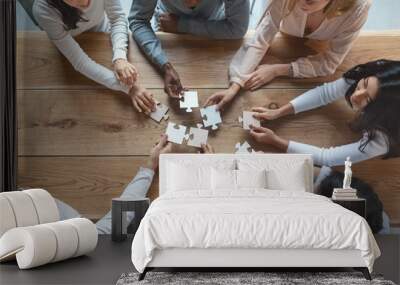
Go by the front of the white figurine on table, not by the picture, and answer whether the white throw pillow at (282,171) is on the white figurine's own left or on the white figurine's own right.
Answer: on the white figurine's own right

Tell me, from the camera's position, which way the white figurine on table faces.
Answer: facing the viewer

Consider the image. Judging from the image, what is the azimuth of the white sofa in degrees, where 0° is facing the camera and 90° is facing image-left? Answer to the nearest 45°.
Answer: approximately 315°

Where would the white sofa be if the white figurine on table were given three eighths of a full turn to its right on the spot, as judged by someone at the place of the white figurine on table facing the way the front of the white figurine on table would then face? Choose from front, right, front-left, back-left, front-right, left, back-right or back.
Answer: left

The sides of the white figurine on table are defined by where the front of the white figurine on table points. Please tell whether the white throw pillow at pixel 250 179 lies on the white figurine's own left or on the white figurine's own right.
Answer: on the white figurine's own right

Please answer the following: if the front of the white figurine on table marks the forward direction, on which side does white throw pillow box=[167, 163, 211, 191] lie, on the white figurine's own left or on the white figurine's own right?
on the white figurine's own right
